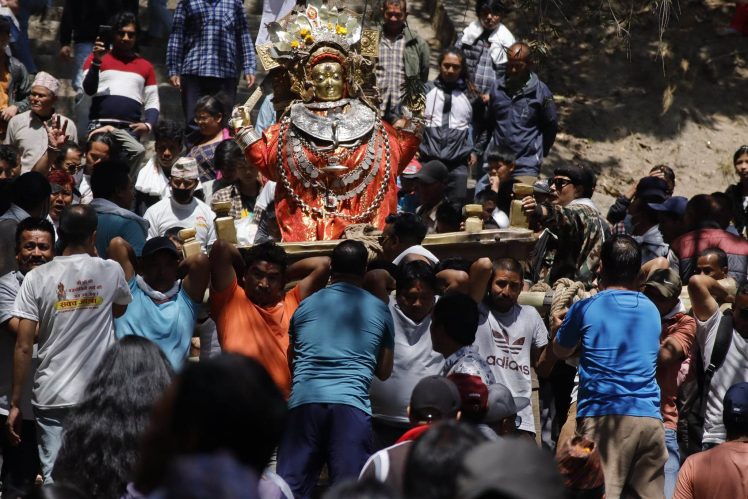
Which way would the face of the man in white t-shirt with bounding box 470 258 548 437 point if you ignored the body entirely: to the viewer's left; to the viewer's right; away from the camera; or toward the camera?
toward the camera

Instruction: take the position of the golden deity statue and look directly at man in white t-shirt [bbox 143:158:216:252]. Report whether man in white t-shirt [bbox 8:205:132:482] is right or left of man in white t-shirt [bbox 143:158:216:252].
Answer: left

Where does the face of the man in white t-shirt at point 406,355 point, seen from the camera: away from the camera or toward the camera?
toward the camera

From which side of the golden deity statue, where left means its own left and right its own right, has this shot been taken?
front

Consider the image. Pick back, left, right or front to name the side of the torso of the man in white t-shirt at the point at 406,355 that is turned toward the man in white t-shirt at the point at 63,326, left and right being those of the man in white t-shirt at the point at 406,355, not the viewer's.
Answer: right

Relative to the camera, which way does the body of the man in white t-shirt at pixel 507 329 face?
toward the camera

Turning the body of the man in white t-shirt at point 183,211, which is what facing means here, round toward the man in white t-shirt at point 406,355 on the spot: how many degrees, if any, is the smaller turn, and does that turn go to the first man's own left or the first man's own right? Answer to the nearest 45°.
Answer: approximately 45° to the first man's own left

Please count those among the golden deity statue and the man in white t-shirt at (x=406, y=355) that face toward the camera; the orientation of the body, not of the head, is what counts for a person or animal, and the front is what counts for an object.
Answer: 2

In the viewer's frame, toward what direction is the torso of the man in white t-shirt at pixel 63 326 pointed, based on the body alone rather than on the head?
away from the camera

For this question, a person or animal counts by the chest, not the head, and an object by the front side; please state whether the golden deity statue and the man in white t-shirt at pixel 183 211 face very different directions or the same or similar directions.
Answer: same or similar directions

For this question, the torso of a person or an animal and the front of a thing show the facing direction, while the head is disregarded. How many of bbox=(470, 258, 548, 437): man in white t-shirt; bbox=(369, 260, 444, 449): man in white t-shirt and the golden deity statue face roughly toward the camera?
3

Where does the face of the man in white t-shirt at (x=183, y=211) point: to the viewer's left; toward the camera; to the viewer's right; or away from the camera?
toward the camera

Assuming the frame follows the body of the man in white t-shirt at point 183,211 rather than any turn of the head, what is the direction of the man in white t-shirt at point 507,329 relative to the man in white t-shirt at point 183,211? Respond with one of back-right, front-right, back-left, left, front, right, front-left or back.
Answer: front-left

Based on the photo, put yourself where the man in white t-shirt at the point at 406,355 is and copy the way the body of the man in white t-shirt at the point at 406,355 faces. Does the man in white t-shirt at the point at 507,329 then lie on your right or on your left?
on your left

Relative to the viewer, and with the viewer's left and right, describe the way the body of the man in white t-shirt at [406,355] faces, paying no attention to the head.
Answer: facing the viewer

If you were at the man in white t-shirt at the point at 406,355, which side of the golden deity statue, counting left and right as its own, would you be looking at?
front
